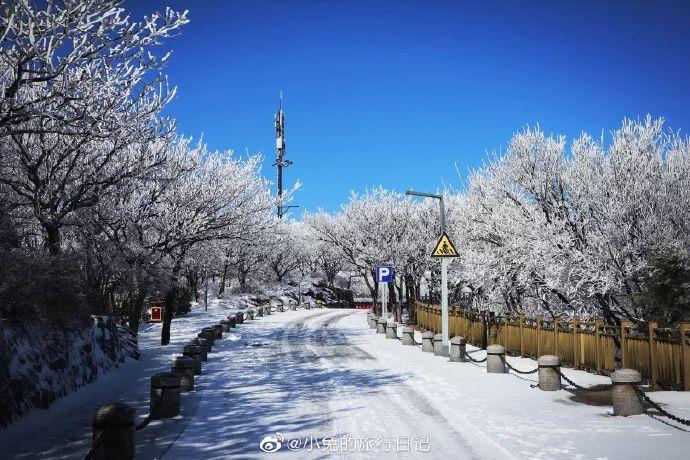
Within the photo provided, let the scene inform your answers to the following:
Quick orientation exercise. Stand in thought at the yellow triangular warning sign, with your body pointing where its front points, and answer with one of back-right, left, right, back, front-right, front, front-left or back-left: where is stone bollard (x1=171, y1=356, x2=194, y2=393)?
front-right

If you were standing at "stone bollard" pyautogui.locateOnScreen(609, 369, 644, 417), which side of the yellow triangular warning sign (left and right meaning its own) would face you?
front

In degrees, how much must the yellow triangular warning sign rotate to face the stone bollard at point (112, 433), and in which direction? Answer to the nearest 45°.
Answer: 0° — it already faces it

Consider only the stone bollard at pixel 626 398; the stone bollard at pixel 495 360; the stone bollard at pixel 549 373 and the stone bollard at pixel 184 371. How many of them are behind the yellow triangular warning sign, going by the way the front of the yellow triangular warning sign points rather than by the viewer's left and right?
0

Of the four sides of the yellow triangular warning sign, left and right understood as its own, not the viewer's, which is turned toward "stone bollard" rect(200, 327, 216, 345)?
right

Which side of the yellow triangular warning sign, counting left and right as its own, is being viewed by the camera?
front

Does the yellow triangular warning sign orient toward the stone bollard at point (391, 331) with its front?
no

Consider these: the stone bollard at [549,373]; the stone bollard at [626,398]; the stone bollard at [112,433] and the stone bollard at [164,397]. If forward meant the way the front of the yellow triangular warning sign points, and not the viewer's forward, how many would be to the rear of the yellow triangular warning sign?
0

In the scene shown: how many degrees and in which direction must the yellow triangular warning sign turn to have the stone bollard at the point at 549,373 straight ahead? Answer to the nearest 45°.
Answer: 0° — it already faces it

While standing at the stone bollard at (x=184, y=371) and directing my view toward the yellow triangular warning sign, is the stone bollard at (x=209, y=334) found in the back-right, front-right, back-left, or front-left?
front-left

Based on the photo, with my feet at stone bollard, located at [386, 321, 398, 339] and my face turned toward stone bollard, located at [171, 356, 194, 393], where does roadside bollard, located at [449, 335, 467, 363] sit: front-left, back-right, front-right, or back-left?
front-left

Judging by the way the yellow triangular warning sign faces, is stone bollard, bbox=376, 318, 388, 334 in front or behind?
behind
